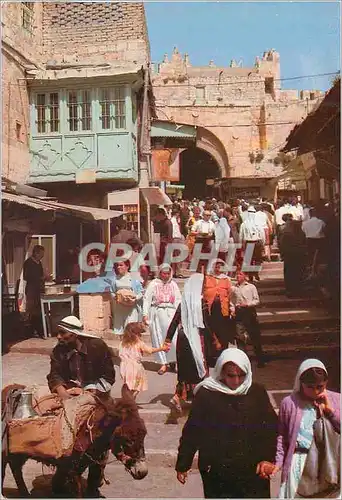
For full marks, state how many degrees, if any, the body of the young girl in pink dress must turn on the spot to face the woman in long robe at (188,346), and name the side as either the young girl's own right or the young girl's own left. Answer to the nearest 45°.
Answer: approximately 45° to the young girl's own right

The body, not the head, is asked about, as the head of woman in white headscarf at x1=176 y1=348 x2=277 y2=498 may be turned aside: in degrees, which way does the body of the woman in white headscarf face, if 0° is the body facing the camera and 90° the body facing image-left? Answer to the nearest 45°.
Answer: approximately 0°

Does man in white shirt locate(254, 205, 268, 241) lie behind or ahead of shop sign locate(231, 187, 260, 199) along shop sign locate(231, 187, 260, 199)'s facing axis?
ahead

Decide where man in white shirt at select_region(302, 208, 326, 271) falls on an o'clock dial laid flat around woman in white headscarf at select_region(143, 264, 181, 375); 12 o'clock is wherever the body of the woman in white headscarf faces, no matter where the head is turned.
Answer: The man in white shirt is roughly at 8 o'clock from the woman in white headscarf.

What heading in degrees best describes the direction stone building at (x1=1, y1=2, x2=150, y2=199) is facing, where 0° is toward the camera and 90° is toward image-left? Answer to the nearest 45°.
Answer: approximately 0°

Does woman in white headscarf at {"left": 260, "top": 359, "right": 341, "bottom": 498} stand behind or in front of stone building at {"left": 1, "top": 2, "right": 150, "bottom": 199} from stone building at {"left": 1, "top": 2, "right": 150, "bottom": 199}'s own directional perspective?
in front

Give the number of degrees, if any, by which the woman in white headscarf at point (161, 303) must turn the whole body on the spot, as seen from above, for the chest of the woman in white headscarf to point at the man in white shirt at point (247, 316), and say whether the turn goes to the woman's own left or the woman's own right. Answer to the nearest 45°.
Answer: approximately 90° to the woman's own left
